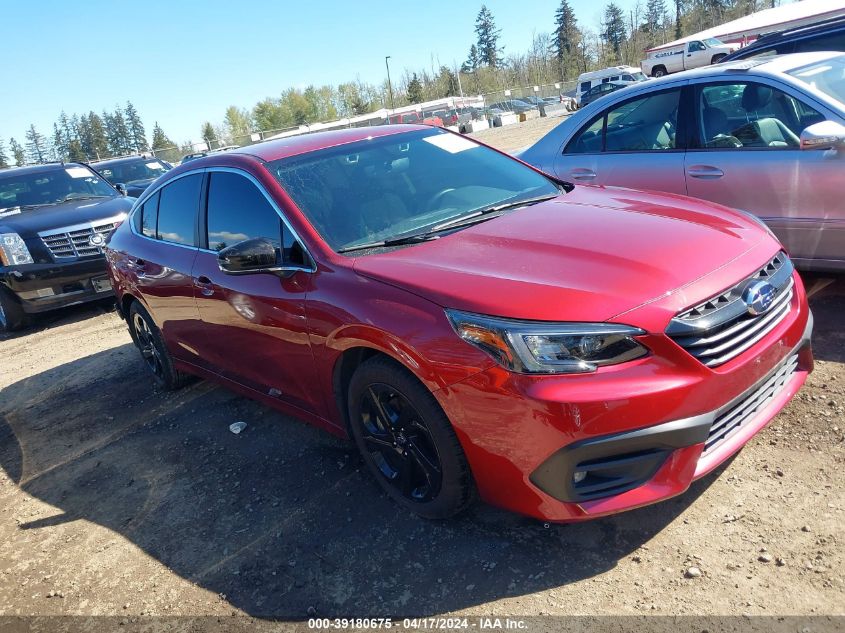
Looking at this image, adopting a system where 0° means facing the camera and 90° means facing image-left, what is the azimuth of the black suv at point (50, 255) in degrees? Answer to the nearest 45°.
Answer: approximately 315°

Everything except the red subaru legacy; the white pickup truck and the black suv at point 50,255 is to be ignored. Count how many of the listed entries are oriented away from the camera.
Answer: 0

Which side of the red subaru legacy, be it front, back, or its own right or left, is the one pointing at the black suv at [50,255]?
back

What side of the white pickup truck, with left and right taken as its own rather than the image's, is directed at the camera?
right

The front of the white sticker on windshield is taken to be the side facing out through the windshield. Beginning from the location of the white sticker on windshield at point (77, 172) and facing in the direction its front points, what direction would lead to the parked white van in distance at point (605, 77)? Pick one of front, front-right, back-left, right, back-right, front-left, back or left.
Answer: left

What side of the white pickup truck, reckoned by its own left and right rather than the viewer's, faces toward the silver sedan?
right

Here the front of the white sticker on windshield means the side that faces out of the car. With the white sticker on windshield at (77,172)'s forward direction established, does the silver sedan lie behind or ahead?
ahead

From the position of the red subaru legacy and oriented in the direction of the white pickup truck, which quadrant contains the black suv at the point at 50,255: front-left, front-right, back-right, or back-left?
front-left

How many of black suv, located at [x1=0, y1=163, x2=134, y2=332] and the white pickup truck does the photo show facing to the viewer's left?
0

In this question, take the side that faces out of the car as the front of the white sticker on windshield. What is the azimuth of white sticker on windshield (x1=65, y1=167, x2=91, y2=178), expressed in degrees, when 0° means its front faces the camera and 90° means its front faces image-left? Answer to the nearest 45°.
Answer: approximately 315°

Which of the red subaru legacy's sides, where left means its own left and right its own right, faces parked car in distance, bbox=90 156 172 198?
back
